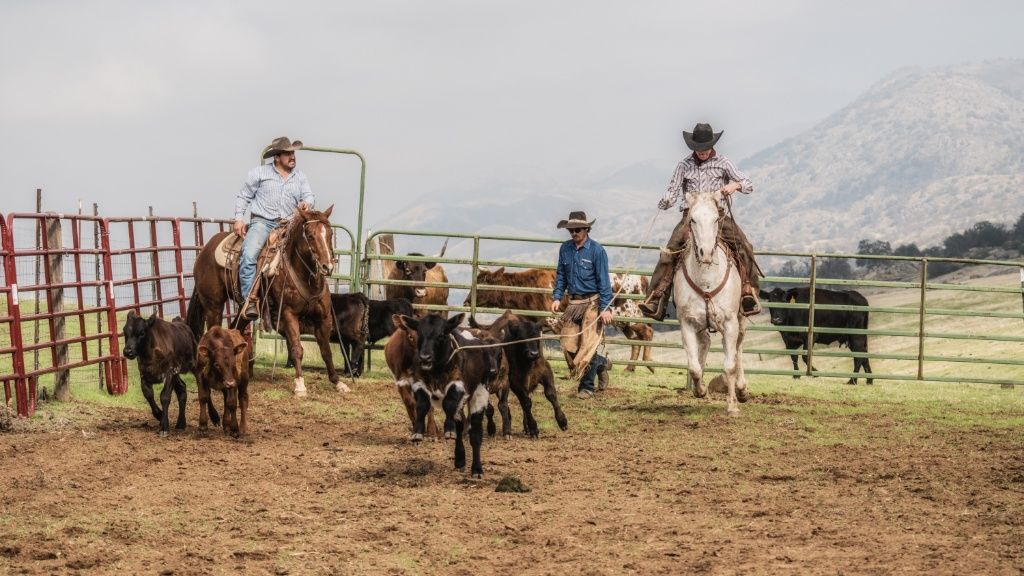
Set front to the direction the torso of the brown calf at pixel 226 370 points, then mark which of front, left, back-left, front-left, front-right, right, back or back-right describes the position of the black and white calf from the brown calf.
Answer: front-left

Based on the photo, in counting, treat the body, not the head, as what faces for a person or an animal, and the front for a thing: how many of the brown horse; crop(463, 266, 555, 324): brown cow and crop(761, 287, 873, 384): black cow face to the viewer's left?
2

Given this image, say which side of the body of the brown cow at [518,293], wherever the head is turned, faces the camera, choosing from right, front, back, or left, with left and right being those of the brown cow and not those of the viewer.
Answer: left

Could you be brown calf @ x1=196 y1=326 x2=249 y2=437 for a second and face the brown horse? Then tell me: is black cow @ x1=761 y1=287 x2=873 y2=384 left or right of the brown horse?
right

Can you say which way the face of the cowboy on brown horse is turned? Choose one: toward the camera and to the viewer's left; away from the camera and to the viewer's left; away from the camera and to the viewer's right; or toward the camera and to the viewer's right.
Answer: toward the camera and to the viewer's right

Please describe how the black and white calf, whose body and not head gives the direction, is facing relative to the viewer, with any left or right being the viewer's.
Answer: facing the viewer and to the left of the viewer

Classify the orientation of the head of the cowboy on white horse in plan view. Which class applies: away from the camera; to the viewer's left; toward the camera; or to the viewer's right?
toward the camera

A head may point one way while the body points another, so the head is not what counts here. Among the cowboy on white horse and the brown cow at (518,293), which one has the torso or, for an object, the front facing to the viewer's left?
the brown cow

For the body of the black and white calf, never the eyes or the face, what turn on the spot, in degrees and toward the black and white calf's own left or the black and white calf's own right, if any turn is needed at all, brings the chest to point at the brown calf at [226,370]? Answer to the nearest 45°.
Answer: approximately 90° to the black and white calf's own right

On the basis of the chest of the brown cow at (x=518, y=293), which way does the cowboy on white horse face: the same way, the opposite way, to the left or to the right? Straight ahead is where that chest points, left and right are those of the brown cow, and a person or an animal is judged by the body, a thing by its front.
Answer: to the left

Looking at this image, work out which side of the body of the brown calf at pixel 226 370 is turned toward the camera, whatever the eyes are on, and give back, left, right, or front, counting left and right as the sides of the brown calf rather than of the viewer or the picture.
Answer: front
